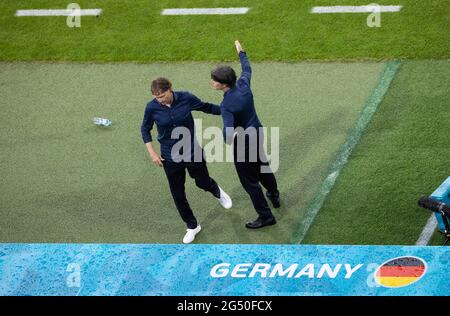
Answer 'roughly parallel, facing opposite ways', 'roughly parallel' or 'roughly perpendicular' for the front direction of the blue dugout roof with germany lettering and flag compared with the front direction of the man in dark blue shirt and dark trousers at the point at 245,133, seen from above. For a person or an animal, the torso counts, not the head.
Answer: roughly perpendicular

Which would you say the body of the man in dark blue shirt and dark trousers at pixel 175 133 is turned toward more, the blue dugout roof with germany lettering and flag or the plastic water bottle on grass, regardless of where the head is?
the blue dugout roof with germany lettering and flag

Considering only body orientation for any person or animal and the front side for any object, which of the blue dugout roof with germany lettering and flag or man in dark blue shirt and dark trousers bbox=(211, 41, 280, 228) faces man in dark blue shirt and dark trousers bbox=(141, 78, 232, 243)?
man in dark blue shirt and dark trousers bbox=(211, 41, 280, 228)

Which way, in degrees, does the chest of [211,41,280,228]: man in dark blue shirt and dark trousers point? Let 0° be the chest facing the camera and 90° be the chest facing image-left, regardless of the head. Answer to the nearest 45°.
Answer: approximately 90°
